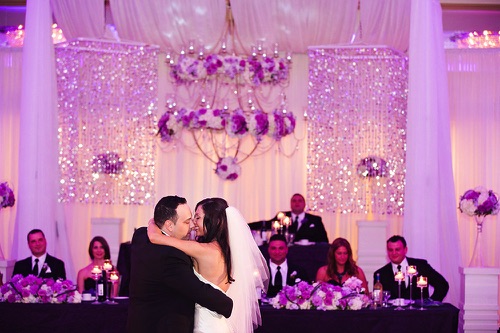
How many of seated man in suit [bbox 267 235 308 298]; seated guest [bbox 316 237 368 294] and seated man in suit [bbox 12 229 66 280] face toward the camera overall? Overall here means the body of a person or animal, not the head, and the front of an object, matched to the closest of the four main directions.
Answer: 3

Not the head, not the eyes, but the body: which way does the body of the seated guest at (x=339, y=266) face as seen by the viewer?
toward the camera

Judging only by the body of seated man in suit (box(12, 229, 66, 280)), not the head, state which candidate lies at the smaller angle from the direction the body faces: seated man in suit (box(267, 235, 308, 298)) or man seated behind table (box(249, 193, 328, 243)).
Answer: the seated man in suit

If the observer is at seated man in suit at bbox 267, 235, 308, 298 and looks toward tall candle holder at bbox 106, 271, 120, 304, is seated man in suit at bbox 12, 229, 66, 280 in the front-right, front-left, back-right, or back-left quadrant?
front-right

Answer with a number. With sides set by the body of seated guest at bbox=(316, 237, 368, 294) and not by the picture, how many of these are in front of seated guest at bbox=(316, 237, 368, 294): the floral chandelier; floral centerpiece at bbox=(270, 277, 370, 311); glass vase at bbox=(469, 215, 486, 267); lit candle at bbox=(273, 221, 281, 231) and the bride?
2

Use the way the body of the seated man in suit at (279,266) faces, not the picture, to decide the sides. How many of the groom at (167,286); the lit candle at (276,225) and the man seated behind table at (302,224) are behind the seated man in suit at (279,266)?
2

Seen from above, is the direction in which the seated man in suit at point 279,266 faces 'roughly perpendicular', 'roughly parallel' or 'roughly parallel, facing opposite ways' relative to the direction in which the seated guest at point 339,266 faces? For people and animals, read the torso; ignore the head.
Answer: roughly parallel

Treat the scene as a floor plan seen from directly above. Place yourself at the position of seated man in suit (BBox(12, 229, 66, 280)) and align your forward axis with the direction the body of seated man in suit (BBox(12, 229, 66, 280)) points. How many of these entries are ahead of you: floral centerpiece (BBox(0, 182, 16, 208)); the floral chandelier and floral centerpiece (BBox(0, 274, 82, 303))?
1

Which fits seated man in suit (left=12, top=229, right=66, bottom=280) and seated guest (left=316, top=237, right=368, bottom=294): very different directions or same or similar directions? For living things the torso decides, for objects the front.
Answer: same or similar directions

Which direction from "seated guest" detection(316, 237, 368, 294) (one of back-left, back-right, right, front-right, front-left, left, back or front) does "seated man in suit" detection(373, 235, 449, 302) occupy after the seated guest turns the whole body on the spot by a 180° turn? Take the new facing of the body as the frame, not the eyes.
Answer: right

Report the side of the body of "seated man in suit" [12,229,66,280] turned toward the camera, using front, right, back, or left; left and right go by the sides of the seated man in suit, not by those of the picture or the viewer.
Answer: front

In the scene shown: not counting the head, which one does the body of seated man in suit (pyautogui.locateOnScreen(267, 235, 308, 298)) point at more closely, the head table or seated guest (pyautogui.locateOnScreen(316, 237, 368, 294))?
the head table

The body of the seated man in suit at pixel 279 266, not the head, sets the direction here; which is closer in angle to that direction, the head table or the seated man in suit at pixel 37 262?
the head table

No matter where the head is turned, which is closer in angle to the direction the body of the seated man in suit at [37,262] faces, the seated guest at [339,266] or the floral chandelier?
the seated guest

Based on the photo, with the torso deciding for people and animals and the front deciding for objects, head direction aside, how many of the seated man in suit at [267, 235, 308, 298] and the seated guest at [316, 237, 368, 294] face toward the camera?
2

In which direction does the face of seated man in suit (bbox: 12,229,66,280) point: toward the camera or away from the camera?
toward the camera

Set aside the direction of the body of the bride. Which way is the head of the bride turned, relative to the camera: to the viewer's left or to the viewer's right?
to the viewer's left

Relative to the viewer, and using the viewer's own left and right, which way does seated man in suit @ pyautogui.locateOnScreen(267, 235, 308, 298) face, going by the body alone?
facing the viewer

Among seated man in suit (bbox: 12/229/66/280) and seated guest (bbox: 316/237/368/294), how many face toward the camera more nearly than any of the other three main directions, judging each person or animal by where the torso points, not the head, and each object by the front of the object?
2

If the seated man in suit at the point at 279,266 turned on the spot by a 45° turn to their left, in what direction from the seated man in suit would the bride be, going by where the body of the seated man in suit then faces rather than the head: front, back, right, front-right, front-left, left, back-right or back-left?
front-right
